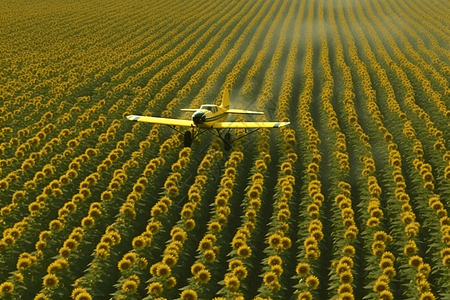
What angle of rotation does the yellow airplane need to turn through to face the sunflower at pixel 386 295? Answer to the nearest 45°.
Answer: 0° — it already faces it

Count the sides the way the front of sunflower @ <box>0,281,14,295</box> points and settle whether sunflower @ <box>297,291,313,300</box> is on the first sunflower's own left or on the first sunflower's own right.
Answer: on the first sunflower's own left

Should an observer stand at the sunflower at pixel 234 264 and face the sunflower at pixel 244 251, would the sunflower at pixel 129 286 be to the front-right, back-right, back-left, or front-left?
back-left

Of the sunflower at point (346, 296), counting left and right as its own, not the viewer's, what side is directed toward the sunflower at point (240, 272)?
right

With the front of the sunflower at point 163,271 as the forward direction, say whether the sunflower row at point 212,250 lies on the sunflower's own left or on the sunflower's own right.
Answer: on the sunflower's own left

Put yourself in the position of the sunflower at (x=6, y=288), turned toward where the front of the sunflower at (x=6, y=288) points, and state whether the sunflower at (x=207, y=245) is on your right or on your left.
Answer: on your left

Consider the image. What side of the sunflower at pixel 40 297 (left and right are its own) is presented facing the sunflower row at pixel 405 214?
left

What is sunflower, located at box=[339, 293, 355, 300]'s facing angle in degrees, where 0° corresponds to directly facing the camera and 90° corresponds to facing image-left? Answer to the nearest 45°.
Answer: approximately 0°

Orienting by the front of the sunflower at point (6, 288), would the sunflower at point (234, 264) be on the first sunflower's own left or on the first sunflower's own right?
on the first sunflower's own left
